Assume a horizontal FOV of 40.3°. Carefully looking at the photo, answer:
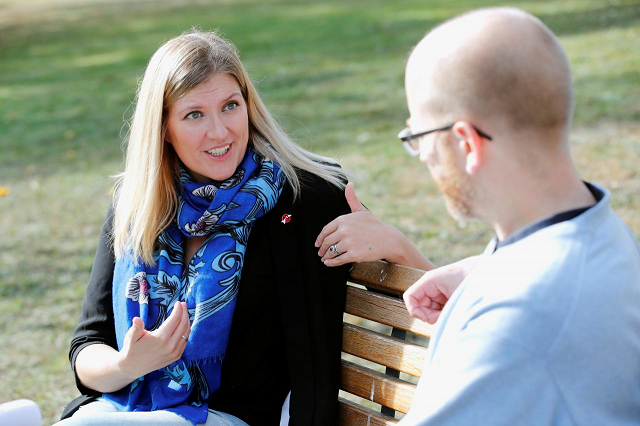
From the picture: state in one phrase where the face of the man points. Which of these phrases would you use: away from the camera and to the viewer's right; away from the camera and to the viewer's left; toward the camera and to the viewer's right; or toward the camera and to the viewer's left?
away from the camera and to the viewer's left

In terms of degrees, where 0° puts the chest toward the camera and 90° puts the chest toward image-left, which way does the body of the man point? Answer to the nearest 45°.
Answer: approximately 135°

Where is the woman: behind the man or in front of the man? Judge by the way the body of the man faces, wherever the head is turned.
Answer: in front

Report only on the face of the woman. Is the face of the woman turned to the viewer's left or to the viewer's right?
to the viewer's right
